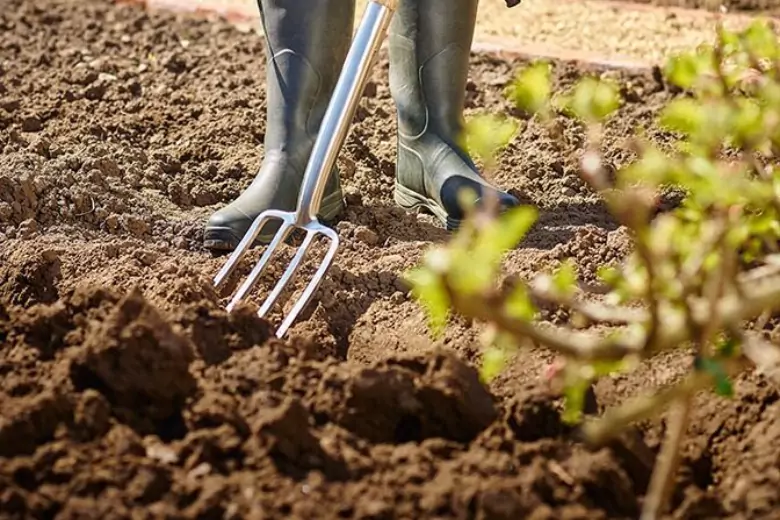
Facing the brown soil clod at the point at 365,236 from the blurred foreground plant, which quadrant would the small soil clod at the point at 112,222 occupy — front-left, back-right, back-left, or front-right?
front-left

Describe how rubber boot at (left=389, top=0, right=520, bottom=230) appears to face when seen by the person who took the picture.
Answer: facing the viewer and to the right of the viewer

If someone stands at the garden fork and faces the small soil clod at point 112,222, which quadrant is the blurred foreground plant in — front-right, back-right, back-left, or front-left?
back-left

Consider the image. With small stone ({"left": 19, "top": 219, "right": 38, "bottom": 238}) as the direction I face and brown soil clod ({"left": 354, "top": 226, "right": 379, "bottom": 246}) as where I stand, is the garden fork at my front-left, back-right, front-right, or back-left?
front-left

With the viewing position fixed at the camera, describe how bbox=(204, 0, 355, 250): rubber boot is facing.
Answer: facing the viewer and to the left of the viewer

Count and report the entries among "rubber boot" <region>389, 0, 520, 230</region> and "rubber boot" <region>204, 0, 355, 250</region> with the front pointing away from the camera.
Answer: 0

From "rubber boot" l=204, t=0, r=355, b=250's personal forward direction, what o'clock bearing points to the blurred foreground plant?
The blurred foreground plant is roughly at 10 o'clock from the rubber boot.
